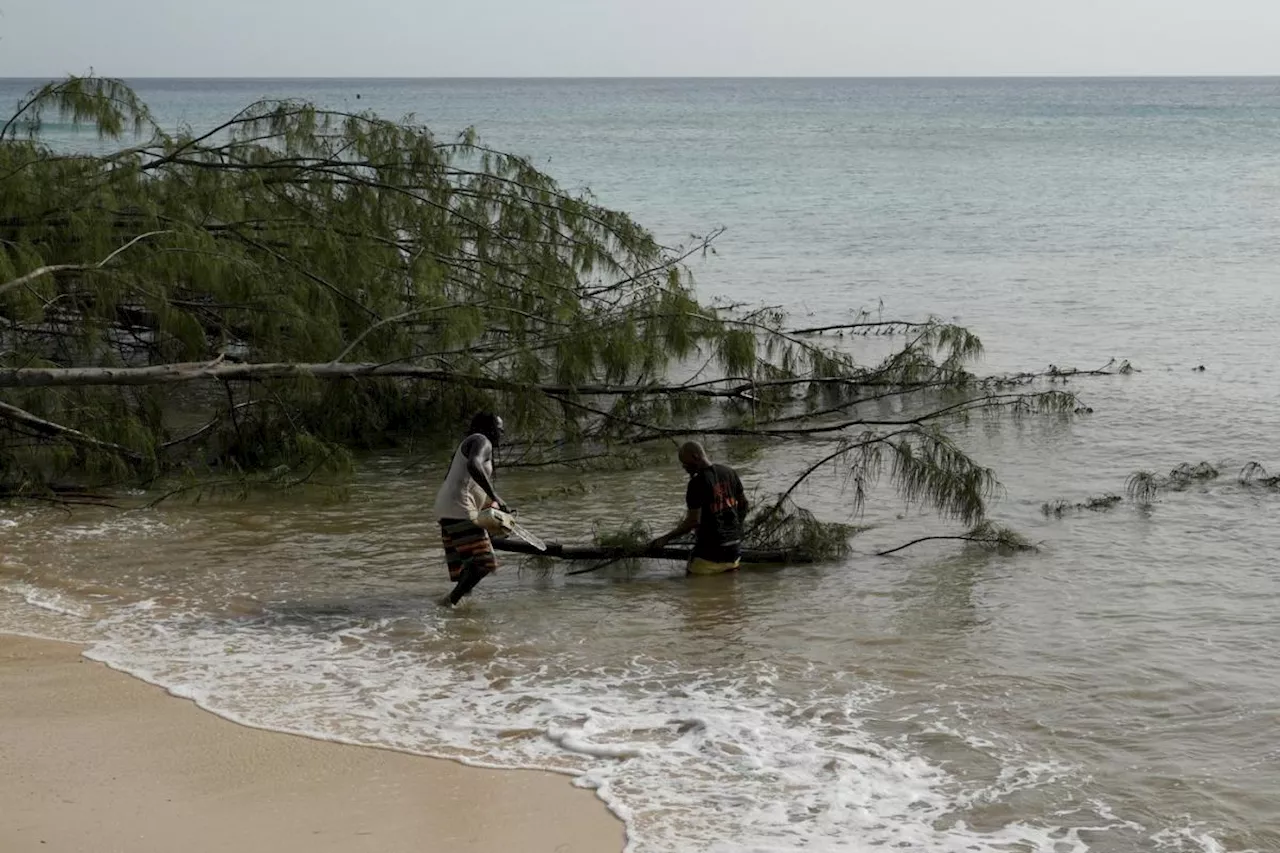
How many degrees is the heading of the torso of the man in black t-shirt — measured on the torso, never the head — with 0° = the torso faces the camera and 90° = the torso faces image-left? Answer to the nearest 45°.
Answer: approximately 135°

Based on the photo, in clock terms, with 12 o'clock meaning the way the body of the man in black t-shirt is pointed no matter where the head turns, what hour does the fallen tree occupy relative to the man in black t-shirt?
The fallen tree is roughly at 12 o'clock from the man in black t-shirt.
